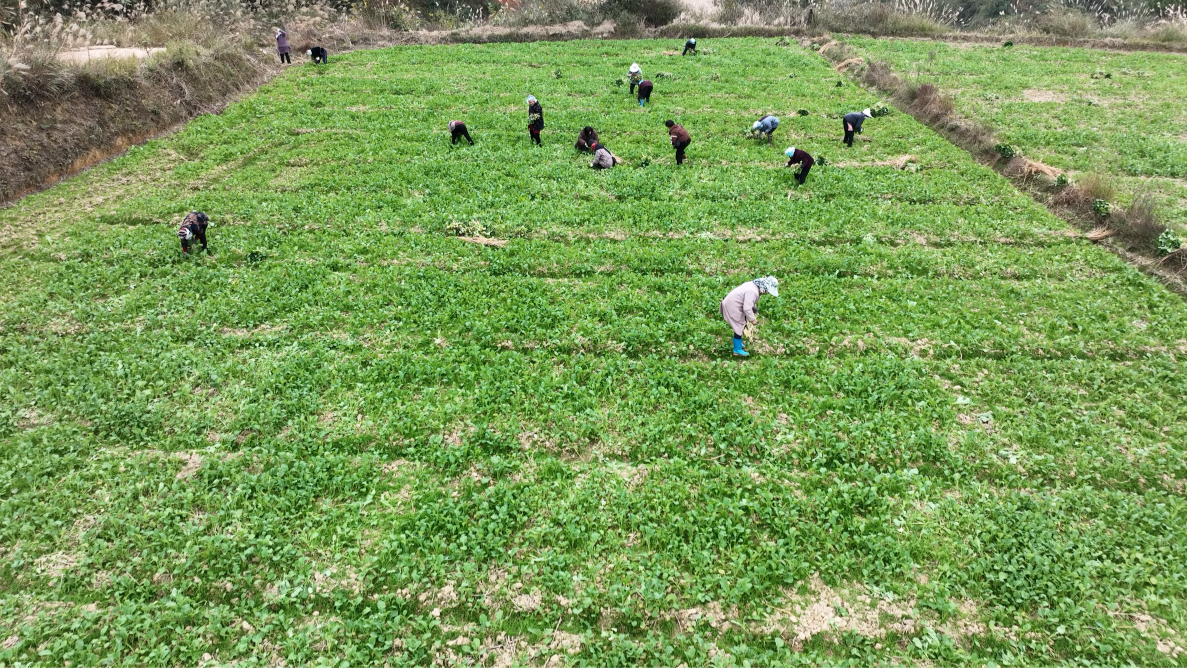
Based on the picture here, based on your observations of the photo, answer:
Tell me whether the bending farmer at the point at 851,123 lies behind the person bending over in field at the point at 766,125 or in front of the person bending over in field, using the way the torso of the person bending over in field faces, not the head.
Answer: behind

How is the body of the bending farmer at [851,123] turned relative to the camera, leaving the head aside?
to the viewer's right

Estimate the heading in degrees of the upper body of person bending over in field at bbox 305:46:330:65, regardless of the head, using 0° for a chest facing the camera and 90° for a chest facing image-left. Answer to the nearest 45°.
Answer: approximately 90°

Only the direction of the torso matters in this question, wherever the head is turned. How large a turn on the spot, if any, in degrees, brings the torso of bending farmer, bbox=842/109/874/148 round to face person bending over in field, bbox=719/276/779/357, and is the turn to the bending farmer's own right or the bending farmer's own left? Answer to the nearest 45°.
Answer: approximately 90° to the bending farmer's own right

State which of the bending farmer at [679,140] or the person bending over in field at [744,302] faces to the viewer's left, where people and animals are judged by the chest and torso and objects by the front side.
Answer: the bending farmer

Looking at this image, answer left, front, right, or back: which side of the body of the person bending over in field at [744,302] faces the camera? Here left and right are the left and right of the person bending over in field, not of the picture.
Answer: right

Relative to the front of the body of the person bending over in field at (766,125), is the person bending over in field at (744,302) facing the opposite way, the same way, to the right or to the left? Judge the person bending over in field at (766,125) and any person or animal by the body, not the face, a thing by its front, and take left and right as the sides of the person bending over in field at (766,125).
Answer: the opposite way

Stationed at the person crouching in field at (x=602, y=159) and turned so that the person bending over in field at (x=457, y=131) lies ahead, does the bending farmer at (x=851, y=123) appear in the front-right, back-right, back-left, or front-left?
back-right

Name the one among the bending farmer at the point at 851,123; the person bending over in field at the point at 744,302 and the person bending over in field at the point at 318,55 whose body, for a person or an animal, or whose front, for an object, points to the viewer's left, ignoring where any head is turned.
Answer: the person bending over in field at the point at 318,55

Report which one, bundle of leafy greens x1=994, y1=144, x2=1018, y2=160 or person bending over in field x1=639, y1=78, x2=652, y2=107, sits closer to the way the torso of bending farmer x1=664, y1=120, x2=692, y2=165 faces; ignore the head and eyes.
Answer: the person bending over in field

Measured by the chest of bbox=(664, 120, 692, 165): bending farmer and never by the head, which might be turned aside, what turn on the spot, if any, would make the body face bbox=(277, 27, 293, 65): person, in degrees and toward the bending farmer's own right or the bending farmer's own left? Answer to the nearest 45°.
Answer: approximately 45° to the bending farmer's own right

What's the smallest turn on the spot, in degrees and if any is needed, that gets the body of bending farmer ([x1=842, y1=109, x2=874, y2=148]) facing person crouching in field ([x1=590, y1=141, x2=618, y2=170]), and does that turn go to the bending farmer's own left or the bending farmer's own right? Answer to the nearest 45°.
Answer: approximately 135° to the bending farmer's own right

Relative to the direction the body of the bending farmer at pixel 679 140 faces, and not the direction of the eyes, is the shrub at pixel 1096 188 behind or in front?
behind

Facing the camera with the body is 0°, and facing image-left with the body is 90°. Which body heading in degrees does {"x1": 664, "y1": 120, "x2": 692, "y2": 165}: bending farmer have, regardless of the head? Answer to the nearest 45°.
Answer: approximately 90°
